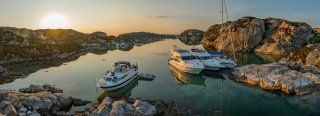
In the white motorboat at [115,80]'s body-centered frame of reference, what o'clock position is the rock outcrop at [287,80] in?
The rock outcrop is roughly at 8 o'clock from the white motorboat.

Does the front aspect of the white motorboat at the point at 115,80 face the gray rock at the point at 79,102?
yes

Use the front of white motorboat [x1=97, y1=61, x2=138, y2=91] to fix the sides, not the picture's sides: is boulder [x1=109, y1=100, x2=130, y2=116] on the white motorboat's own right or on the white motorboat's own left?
on the white motorboat's own left

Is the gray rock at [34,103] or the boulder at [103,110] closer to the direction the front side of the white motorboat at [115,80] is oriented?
the gray rock

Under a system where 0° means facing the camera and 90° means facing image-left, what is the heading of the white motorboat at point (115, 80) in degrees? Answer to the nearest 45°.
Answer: approximately 45°

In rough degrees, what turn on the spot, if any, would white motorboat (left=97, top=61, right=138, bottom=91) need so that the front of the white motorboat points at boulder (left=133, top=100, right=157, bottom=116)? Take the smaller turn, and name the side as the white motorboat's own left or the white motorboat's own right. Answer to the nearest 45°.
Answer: approximately 45° to the white motorboat's own left

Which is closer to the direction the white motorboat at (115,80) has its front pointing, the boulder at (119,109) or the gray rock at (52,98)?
the gray rock

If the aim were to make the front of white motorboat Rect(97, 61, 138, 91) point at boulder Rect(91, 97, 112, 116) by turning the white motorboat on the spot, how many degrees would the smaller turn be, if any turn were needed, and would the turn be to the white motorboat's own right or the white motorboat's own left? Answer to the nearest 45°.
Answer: approximately 45° to the white motorboat's own left

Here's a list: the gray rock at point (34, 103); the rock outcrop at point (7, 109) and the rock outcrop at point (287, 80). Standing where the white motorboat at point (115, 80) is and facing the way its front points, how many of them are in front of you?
2

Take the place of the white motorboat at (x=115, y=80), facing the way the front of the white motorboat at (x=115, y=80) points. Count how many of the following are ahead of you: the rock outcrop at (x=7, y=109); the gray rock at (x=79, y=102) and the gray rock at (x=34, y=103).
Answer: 3
